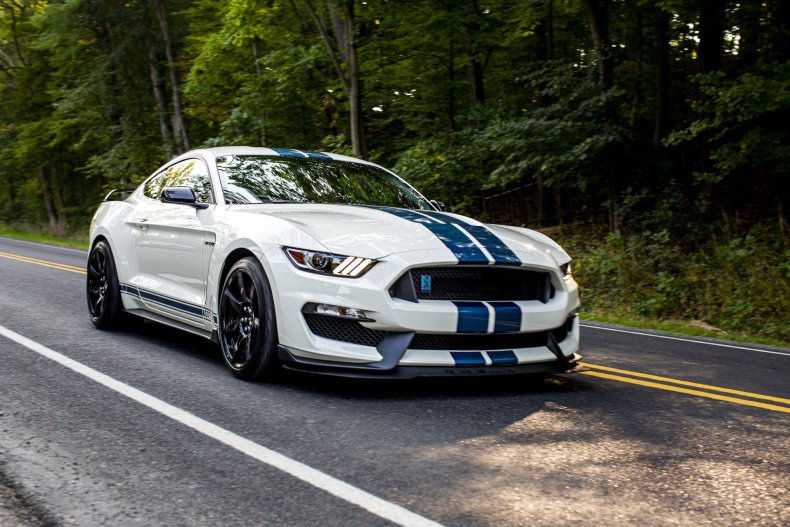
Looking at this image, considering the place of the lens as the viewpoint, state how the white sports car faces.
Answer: facing the viewer and to the right of the viewer
